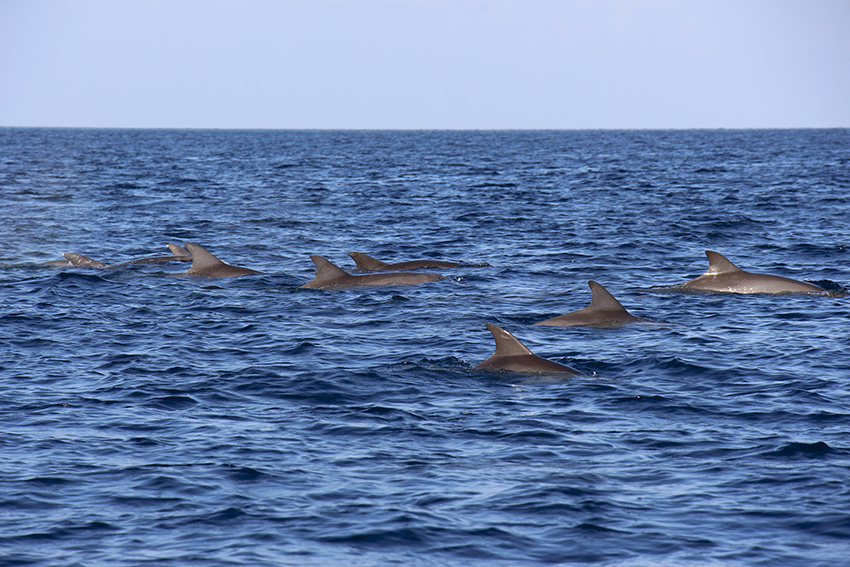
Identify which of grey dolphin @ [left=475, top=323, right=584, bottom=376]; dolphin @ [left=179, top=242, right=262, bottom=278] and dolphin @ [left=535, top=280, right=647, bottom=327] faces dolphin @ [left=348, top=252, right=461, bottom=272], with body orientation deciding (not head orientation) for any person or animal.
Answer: dolphin @ [left=179, top=242, right=262, bottom=278]

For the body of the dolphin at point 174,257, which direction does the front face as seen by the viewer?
to the viewer's right

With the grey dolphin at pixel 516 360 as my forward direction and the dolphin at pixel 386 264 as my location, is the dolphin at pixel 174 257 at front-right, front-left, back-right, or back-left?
back-right

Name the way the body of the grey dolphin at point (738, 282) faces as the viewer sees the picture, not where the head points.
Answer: to the viewer's right

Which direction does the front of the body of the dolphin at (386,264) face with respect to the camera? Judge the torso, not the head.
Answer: to the viewer's right

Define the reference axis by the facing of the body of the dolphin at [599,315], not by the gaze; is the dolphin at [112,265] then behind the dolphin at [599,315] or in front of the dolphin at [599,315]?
behind

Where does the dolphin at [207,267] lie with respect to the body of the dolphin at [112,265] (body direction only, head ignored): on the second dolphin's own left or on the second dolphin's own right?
on the second dolphin's own right

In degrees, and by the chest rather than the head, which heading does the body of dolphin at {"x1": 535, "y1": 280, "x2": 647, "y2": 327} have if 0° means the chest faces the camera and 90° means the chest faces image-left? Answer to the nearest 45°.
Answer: approximately 270°

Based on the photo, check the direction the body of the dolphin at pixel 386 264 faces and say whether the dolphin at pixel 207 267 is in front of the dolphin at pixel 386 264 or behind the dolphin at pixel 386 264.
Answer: behind

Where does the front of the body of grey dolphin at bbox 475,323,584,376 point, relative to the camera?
to the viewer's right

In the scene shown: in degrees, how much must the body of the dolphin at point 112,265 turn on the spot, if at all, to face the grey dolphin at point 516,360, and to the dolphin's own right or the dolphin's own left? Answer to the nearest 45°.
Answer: approximately 90° to the dolphin's own right

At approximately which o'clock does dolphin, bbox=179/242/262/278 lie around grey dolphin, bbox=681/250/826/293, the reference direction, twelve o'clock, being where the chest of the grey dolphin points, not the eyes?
The dolphin is roughly at 6 o'clock from the grey dolphin.

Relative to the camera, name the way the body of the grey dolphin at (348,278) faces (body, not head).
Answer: to the viewer's right

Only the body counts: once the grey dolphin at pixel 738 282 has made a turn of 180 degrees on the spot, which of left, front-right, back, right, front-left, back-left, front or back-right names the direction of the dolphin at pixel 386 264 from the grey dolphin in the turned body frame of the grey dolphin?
front
